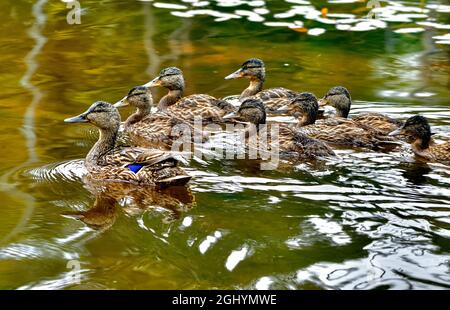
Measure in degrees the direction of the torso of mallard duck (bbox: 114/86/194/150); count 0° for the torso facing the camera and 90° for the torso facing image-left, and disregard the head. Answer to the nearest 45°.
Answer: approximately 90°

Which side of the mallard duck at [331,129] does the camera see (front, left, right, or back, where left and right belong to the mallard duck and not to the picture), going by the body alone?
left

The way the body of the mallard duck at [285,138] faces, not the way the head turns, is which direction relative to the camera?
to the viewer's left

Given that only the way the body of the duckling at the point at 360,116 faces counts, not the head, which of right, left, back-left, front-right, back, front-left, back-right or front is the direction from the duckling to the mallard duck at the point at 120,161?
front-left

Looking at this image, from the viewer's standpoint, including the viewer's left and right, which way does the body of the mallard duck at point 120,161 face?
facing to the left of the viewer

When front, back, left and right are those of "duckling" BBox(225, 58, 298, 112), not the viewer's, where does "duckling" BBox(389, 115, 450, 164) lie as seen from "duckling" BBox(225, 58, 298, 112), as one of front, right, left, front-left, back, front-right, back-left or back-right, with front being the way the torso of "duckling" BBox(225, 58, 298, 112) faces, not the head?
back-left

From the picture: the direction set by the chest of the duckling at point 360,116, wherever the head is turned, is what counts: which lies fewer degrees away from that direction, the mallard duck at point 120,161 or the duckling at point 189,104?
the duckling

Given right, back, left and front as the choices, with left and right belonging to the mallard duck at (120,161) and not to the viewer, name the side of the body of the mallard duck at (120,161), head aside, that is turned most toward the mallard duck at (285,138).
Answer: back

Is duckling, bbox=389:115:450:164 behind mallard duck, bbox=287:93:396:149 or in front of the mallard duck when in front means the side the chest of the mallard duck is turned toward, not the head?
behind

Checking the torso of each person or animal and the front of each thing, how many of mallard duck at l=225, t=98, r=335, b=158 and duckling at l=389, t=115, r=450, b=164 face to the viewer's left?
2

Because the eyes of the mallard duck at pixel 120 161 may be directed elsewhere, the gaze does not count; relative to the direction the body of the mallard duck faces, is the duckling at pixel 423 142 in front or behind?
behind

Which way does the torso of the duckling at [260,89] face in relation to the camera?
to the viewer's left

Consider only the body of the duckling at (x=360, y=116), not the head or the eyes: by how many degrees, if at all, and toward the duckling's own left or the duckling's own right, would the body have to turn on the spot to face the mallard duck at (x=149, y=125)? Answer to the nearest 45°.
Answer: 0° — it already faces it
